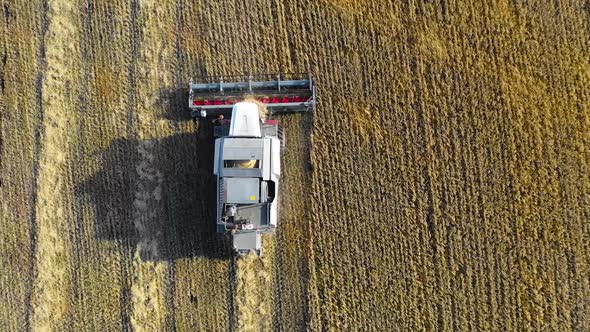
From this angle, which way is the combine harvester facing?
away from the camera
